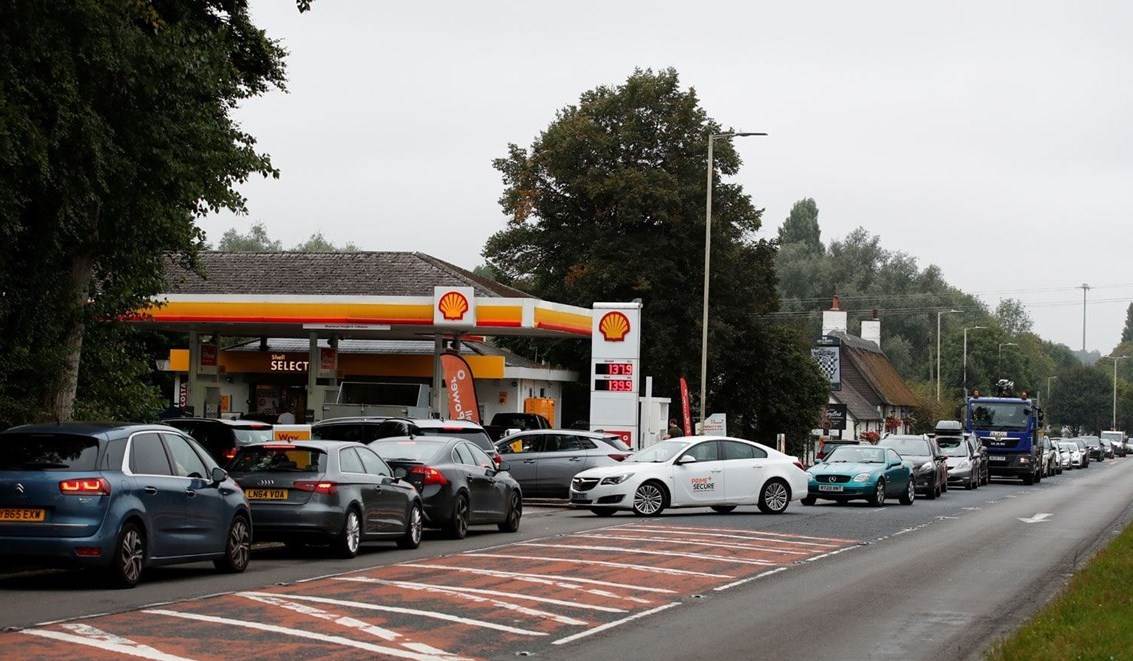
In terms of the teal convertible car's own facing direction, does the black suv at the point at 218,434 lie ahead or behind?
ahead

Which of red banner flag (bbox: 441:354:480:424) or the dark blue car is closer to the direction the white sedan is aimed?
the dark blue car

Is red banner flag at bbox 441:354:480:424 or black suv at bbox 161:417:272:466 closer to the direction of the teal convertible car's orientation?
the black suv

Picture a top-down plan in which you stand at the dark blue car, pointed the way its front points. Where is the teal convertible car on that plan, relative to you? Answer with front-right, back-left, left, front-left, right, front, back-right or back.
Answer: front

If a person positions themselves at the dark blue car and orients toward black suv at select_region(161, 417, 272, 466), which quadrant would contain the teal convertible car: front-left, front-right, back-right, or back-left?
front-right

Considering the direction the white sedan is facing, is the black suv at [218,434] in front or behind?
in front

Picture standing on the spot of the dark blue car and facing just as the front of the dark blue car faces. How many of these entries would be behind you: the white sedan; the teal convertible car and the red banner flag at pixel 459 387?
0

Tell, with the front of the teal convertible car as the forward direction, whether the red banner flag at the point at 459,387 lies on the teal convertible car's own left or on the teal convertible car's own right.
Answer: on the teal convertible car's own right

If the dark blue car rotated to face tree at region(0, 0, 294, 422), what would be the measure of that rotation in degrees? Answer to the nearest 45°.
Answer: approximately 45° to its left

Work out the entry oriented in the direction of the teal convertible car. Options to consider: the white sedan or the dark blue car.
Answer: the dark blue car

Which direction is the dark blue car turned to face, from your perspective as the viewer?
facing away from the viewer and to the right of the viewer

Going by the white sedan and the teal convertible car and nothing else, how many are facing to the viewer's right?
0

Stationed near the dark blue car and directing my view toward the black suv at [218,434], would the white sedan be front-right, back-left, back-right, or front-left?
front-right

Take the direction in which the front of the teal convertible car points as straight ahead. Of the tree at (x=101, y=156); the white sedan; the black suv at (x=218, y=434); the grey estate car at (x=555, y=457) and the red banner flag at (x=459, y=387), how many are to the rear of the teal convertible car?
0

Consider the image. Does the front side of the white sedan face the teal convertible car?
no

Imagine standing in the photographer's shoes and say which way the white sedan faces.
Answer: facing the viewer and to the left of the viewer
